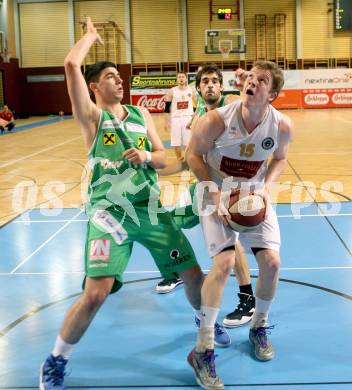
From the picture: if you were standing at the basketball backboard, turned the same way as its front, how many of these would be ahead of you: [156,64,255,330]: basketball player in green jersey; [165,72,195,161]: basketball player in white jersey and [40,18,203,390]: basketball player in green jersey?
3

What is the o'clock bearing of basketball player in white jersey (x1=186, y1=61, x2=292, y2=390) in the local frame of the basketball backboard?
The basketball player in white jersey is roughly at 12 o'clock from the basketball backboard.

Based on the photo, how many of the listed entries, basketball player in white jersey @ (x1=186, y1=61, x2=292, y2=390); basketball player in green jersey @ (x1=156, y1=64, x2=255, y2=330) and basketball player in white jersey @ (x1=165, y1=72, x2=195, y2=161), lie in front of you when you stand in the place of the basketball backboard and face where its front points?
3

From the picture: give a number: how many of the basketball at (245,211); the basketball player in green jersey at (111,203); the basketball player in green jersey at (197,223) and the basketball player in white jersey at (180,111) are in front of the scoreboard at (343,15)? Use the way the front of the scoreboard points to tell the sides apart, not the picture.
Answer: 4

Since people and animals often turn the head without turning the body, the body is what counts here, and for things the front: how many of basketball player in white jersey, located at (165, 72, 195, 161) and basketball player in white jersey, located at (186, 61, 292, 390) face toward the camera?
2

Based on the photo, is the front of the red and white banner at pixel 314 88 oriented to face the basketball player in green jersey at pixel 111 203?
yes

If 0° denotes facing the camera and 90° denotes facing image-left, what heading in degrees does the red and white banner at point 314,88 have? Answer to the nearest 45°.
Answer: approximately 0°

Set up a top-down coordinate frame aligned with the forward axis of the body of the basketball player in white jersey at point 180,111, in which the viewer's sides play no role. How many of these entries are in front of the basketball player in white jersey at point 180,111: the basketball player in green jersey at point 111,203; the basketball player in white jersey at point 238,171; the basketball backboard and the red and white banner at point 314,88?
2
